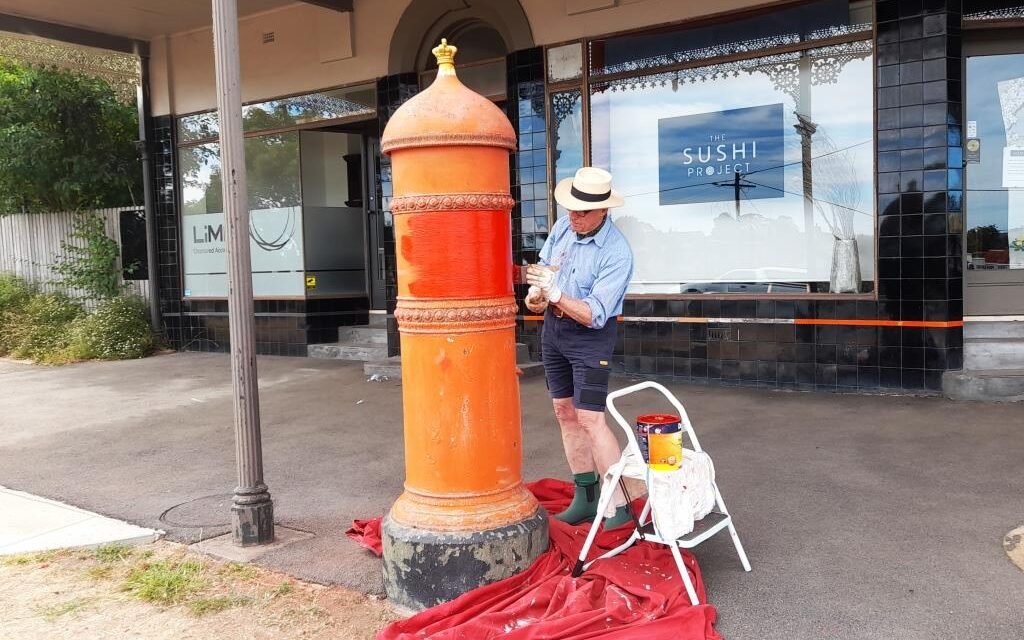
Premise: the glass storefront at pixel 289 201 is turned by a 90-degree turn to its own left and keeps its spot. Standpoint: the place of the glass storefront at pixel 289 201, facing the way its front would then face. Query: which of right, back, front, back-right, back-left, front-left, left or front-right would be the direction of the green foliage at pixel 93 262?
back

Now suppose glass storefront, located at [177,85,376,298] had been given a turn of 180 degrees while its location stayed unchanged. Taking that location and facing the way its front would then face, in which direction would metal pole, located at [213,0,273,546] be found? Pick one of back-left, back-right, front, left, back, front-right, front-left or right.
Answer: back-right

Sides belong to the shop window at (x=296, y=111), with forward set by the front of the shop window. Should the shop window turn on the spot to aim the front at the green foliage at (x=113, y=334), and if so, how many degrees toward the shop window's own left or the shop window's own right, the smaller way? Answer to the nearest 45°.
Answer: approximately 90° to the shop window's own right

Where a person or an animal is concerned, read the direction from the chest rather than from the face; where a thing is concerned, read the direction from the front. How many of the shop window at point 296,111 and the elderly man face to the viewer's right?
0

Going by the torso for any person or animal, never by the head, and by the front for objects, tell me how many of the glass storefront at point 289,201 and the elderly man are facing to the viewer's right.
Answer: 0

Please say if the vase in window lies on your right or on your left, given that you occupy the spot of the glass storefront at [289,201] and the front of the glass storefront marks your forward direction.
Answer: on your left

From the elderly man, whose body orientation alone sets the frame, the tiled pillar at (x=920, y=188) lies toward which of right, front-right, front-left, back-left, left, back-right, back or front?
back

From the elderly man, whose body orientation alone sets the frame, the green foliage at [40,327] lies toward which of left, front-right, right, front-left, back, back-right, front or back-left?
right

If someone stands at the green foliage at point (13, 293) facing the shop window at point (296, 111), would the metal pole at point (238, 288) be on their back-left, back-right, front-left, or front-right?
front-right

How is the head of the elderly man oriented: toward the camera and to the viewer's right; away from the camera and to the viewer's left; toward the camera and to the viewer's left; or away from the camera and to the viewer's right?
toward the camera and to the viewer's left

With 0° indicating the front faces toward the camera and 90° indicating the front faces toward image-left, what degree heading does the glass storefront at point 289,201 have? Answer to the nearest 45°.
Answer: approximately 45°

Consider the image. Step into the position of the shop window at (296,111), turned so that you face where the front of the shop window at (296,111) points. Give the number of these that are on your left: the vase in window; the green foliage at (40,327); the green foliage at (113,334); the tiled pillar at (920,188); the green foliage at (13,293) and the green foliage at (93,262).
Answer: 2
